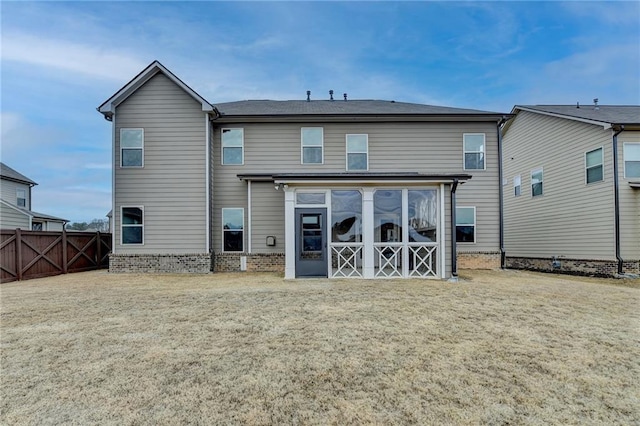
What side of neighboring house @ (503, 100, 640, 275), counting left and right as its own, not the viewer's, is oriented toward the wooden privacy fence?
left

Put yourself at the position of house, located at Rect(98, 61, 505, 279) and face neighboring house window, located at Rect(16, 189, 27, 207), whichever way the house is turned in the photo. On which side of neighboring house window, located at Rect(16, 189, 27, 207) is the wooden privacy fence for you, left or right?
left

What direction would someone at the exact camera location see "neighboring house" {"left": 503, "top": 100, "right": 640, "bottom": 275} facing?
facing away from the viewer and to the left of the viewer

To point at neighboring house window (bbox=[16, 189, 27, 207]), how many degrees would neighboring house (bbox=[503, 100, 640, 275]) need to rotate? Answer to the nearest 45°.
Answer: approximately 45° to its left

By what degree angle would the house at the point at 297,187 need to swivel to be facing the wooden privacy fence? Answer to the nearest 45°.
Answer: approximately 90° to its left

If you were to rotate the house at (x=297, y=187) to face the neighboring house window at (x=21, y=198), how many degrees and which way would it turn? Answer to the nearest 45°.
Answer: approximately 45° to its left

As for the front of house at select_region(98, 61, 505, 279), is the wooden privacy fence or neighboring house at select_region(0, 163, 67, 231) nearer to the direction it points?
the neighboring house

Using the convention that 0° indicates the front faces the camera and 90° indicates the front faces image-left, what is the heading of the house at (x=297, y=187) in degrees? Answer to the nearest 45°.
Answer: approximately 180°

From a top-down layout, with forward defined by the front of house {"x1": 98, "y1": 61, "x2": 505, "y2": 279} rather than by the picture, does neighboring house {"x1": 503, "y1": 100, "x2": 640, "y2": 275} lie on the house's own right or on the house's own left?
on the house's own right

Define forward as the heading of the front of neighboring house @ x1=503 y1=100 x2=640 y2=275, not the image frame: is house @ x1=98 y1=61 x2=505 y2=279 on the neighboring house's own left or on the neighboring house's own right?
on the neighboring house's own left

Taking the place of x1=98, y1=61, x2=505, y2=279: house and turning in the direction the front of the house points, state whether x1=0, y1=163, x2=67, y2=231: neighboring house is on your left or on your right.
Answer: on your left
